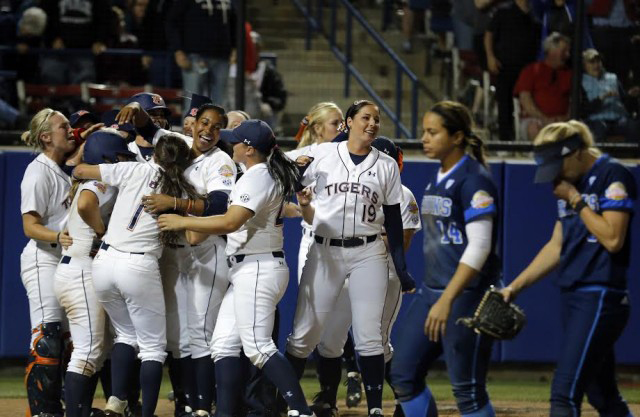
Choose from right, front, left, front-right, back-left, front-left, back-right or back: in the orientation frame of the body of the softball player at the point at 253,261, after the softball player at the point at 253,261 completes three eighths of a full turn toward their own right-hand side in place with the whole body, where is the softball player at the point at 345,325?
front

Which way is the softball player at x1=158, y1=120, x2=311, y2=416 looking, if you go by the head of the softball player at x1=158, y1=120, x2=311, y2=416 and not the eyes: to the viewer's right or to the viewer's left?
to the viewer's left

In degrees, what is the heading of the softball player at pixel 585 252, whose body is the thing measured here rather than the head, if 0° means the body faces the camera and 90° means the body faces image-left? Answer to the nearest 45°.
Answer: approximately 45°

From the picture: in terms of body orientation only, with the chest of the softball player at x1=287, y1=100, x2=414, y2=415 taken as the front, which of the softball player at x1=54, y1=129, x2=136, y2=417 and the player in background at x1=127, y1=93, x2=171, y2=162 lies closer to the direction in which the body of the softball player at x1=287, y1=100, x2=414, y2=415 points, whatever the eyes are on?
the softball player
